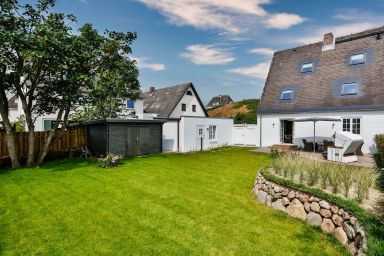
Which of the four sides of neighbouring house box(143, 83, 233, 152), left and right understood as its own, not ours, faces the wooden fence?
right

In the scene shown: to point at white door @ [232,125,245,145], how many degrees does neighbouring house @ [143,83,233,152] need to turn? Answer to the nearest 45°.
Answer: approximately 45° to its left

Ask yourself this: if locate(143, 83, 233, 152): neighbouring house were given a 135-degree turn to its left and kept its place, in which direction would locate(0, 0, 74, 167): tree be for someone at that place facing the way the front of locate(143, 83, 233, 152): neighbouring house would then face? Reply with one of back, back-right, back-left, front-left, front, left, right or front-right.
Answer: back-left

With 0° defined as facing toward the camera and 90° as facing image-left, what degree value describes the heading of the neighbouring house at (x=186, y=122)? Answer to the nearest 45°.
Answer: approximately 315°

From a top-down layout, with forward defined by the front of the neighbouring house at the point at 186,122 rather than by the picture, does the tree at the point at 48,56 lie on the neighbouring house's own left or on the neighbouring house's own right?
on the neighbouring house's own right

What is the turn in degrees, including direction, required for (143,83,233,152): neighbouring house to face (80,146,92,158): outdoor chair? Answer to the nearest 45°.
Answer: approximately 90° to its right

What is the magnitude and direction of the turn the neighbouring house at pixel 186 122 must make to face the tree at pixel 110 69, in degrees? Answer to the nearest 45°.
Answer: approximately 90° to its right

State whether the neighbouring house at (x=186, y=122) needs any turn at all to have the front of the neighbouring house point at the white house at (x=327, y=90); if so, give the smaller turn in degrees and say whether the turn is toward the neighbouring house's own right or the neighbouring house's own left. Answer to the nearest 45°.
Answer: approximately 45° to the neighbouring house's own left

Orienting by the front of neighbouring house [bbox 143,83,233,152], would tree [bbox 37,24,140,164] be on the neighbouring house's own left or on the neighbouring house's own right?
on the neighbouring house's own right

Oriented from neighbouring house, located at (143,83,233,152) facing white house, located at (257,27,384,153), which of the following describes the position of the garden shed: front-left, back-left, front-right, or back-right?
back-right

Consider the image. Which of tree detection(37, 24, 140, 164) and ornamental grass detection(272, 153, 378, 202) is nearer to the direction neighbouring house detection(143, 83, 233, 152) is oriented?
the ornamental grass
